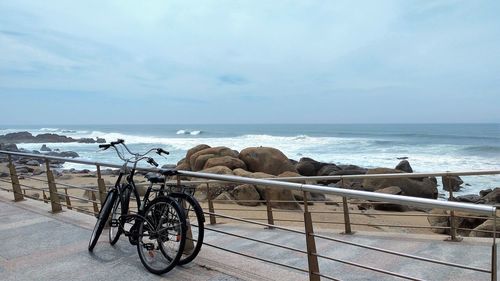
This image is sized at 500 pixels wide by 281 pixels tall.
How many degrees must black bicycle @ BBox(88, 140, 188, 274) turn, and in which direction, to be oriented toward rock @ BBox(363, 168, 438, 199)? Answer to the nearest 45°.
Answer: approximately 90° to its right

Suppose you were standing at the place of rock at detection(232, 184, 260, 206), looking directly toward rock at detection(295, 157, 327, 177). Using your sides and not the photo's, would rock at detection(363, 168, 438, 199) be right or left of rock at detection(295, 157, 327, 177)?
right

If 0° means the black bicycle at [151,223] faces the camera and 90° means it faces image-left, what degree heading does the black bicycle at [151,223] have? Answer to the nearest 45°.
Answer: approximately 135°

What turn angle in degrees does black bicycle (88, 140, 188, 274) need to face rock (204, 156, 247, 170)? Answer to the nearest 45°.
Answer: approximately 45° to its right

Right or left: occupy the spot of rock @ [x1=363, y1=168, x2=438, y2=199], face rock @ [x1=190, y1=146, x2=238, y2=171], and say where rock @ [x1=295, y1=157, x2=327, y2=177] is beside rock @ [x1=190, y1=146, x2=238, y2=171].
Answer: right

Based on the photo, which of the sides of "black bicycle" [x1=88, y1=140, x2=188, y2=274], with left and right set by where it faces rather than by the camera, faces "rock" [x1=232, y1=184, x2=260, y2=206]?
right

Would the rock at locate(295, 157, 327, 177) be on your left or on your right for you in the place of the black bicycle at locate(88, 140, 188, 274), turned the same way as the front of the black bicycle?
on your right

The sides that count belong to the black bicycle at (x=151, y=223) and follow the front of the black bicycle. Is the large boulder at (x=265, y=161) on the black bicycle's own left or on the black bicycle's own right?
on the black bicycle's own right
